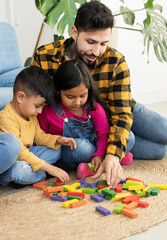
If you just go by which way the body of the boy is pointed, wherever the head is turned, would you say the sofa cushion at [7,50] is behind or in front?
behind

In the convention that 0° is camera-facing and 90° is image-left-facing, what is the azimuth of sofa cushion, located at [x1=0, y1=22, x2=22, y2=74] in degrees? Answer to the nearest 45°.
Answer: approximately 315°

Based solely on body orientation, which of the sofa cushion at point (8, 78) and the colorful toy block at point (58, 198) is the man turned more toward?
the colorful toy block

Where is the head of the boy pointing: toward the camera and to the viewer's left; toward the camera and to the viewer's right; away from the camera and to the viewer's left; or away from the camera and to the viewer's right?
toward the camera and to the viewer's right

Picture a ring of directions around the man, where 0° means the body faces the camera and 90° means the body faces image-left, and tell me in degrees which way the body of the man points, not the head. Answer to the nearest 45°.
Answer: approximately 0°

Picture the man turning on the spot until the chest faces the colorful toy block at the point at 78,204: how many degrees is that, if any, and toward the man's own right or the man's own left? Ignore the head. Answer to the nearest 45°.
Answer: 0° — they already face it
